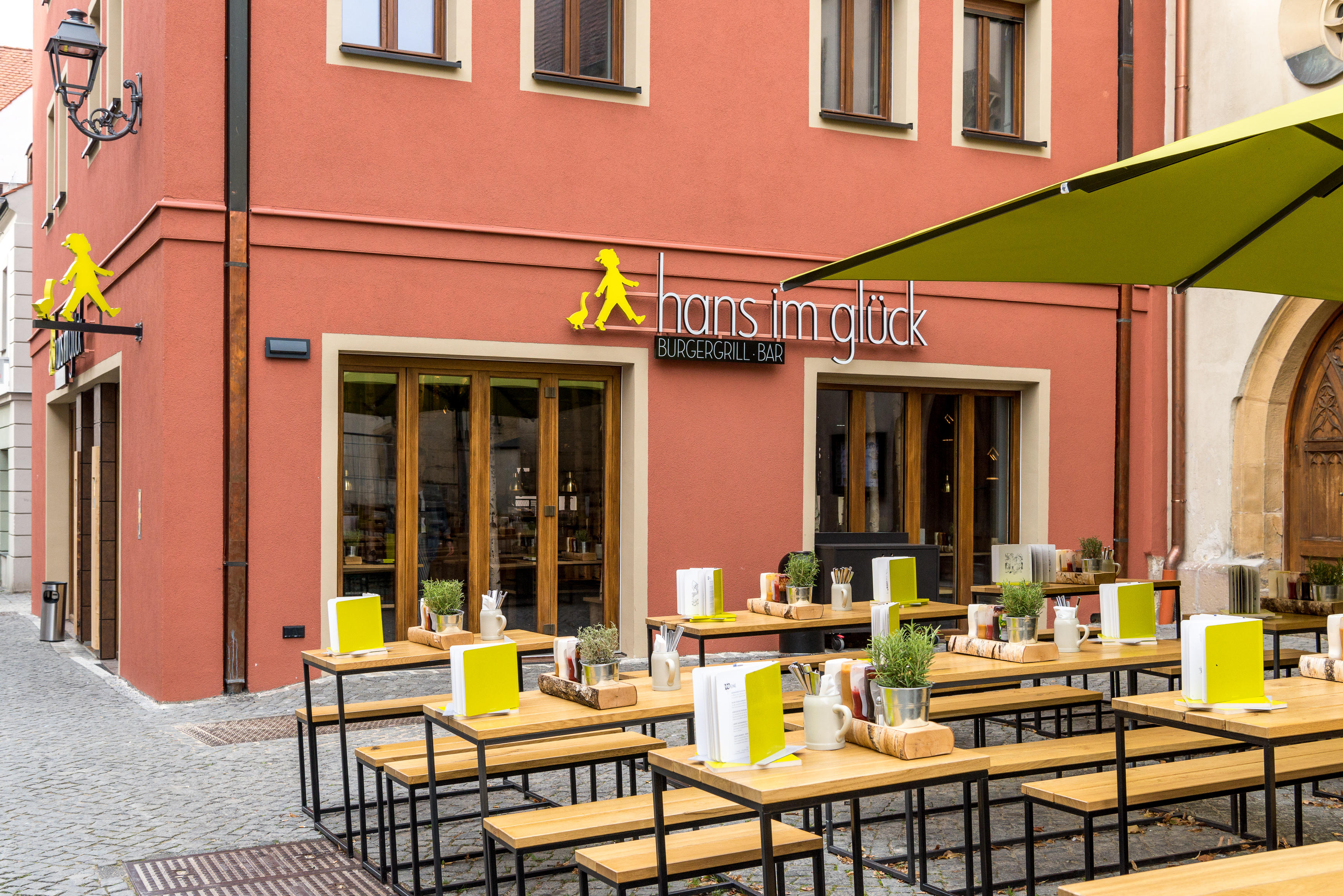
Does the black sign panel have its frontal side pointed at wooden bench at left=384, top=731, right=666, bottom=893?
yes

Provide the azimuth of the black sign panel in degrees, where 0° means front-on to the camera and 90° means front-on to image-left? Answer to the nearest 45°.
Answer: approximately 0°

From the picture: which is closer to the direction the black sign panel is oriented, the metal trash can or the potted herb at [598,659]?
the potted herb

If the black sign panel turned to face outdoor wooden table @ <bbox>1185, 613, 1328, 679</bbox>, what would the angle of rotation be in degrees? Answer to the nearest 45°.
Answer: approximately 45° to its left

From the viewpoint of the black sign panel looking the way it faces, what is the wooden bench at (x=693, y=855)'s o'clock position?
The wooden bench is roughly at 12 o'clock from the black sign panel.

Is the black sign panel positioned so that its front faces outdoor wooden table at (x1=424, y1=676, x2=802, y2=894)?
yes

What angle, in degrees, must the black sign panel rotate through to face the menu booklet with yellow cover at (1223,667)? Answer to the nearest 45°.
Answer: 0° — it already faces it

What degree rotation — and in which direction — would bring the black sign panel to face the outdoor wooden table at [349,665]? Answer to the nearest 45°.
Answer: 0° — it already faces it
